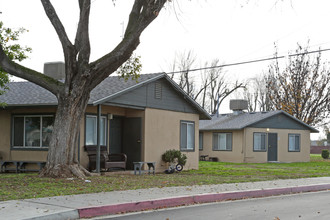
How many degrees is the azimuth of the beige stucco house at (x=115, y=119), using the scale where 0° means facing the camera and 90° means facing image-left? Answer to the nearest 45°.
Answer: approximately 0°

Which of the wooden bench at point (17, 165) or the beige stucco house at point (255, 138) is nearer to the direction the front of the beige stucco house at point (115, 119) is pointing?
the wooden bench

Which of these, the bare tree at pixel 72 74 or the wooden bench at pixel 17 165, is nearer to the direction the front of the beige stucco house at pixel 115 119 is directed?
the bare tree

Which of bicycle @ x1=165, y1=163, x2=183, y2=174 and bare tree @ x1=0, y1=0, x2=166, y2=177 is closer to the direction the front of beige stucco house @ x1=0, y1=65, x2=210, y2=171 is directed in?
the bare tree

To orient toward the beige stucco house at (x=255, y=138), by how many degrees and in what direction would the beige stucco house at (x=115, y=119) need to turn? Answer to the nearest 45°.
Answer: approximately 135° to its left
